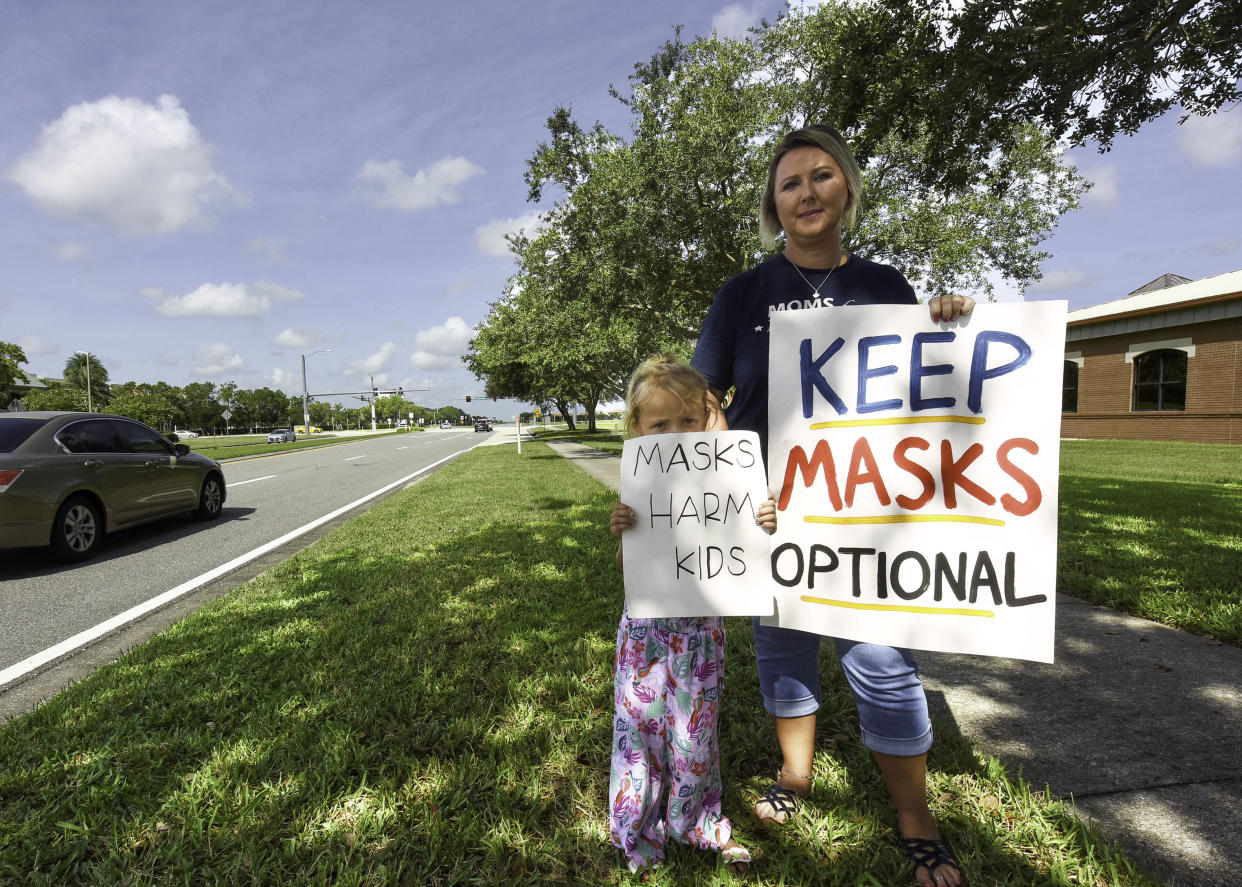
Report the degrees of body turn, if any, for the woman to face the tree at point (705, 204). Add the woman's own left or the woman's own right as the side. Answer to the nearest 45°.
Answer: approximately 180°

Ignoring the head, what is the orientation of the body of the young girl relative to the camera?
toward the camera

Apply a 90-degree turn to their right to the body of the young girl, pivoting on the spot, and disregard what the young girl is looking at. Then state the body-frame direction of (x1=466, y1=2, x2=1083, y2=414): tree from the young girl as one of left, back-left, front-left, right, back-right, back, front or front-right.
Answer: right

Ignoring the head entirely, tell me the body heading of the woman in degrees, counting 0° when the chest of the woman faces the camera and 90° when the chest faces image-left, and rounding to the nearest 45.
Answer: approximately 0°

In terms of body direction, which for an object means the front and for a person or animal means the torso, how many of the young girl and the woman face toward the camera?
2

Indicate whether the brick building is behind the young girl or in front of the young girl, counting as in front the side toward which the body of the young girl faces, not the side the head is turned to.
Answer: behind

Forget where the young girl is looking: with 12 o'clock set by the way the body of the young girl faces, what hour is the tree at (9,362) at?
The tree is roughly at 4 o'clock from the young girl.
